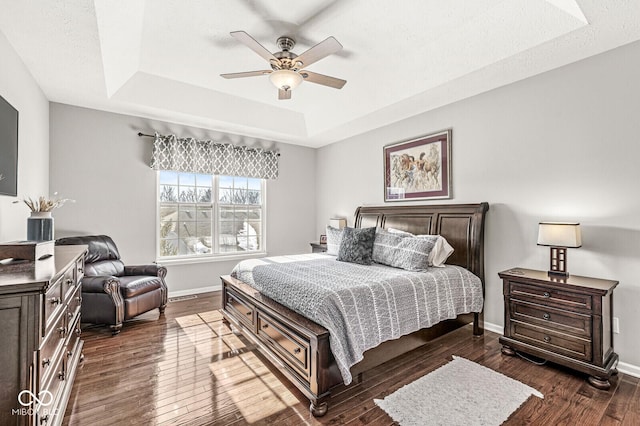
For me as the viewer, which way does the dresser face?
facing to the right of the viewer

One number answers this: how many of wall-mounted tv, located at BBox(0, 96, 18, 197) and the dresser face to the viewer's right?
2

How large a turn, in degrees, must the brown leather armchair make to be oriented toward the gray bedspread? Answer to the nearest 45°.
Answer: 0° — it already faces it

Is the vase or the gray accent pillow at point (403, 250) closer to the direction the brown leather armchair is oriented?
the gray accent pillow

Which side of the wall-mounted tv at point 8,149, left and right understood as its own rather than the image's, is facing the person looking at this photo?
right

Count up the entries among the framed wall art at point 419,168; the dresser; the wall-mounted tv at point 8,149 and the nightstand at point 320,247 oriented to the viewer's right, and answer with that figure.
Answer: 2

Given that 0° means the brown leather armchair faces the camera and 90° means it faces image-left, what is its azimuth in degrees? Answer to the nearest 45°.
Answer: approximately 315°

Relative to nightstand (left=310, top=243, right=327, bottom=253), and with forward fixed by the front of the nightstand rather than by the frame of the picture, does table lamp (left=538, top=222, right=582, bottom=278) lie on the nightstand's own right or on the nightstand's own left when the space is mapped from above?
on the nightstand's own left
